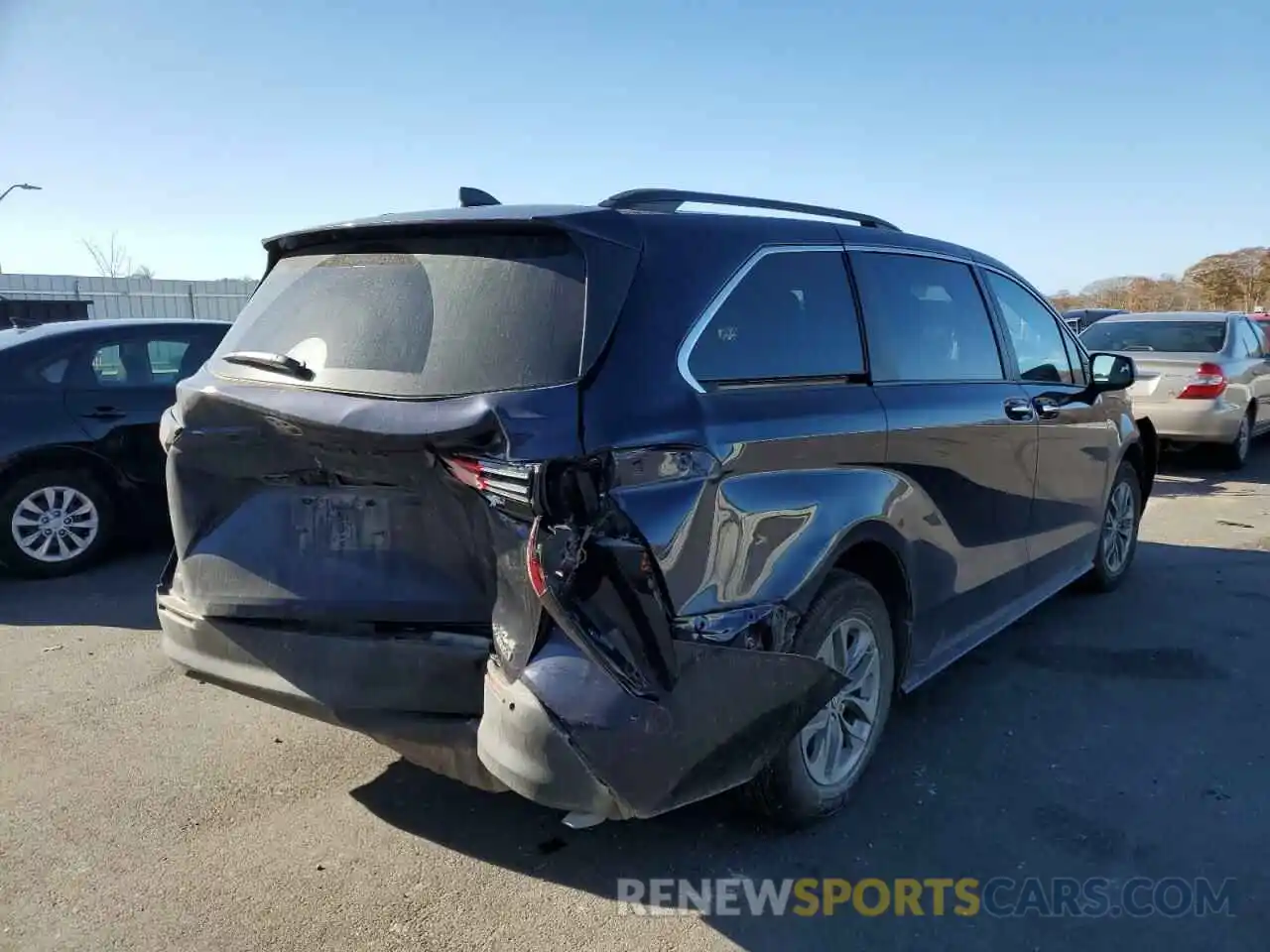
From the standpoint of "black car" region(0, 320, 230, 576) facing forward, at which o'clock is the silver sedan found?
The silver sedan is roughly at 12 o'clock from the black car.

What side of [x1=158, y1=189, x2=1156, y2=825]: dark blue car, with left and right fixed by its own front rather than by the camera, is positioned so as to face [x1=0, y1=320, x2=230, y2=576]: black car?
left

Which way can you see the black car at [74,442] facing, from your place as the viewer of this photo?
facing to the right of the viewer

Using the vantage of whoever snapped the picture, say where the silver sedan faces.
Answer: facing away from the viewer and to the right of the viewer

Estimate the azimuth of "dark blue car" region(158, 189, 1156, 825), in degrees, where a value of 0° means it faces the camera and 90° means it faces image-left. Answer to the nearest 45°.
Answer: approximately 225°

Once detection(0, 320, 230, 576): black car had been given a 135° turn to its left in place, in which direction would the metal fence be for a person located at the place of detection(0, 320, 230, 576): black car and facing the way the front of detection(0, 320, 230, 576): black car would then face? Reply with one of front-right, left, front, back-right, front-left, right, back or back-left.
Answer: front-right

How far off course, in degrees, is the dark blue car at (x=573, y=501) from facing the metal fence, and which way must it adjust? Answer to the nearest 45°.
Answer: approximately 90° to its left

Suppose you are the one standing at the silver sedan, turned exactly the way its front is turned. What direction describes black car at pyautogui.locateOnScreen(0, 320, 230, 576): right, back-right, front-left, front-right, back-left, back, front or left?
back

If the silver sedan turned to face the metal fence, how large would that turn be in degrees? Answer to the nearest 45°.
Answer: approximately 135° to its left
